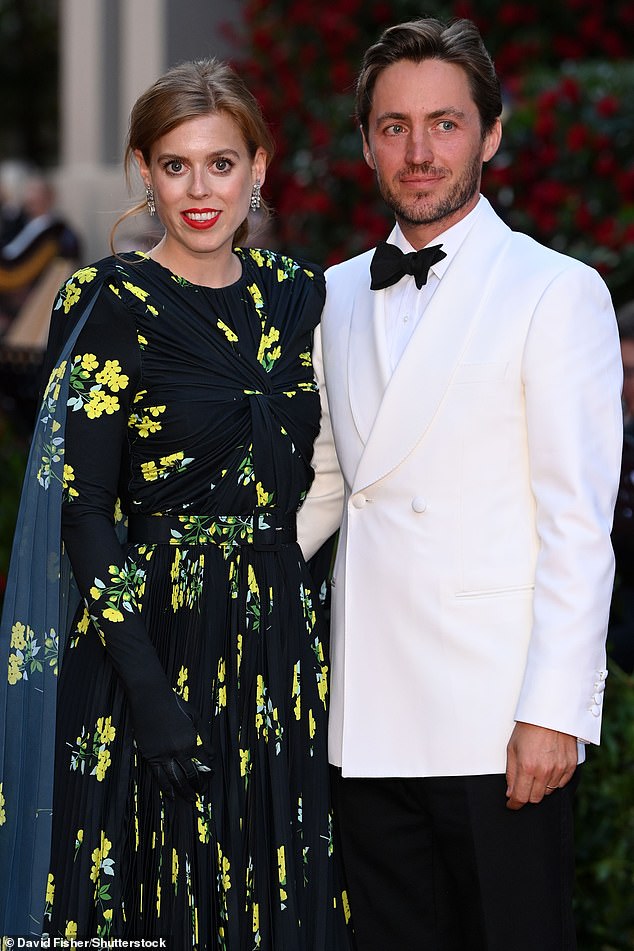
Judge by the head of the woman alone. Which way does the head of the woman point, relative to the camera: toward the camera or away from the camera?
toward the camera

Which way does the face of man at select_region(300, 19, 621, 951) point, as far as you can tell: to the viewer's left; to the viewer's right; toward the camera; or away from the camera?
toward the camera

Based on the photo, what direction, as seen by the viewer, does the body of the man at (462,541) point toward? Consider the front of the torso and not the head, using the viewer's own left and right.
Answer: facing the viewer and to the left of the viewer
